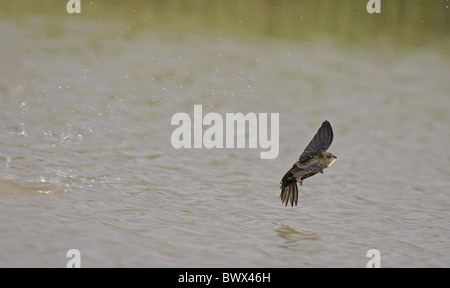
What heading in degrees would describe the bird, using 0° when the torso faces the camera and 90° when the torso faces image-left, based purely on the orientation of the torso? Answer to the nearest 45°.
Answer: approximately 270°
